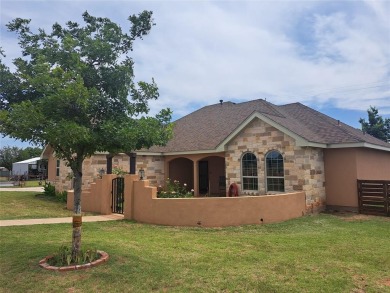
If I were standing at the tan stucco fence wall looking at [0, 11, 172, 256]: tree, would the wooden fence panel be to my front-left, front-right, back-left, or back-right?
back-left

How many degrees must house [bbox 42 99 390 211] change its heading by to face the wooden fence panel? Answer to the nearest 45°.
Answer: approximately 135° to its left

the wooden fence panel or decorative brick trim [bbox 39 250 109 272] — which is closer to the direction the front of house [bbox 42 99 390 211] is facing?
the decorative brick trim

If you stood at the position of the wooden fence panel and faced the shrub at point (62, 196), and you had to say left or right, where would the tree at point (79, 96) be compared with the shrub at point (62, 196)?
left

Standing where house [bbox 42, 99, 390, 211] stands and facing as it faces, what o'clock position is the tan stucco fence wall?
The tan stucco fence wall is roughly at 12 o'clock from the house.

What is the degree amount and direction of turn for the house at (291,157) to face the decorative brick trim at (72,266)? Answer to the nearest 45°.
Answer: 0° — it already faces it

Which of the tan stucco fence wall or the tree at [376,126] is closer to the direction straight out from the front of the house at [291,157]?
the tan stucco fence wall

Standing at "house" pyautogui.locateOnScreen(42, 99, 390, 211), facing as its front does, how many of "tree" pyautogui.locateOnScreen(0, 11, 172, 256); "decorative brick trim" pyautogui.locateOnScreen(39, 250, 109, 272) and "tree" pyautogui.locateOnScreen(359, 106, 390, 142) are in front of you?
2

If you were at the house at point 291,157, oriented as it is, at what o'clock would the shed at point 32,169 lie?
the shed at point 32,169 is roughly at 3 o'clock from the house at point 291,157.

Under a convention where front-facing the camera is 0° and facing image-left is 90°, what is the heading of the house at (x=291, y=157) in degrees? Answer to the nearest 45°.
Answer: approximately 45°

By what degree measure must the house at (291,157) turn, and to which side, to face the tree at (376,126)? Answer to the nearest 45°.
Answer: approximately 180°

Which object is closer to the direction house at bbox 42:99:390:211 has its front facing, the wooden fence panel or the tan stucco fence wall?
the tan stucco fence wall

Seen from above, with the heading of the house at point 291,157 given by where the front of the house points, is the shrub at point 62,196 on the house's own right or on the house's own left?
on the house's own right
